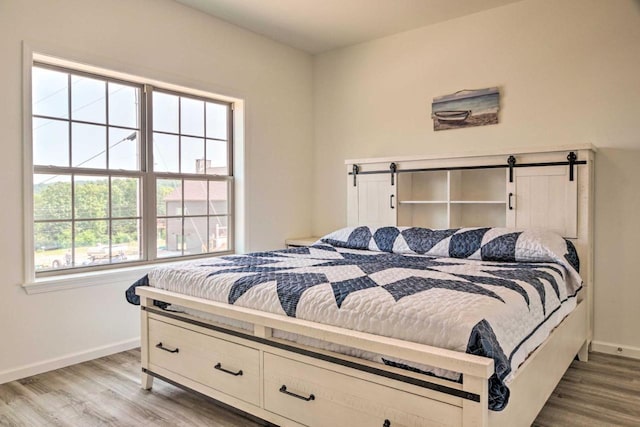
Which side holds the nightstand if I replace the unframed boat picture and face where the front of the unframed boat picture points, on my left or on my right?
on my right

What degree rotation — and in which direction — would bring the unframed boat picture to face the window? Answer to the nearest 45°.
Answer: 0° — it already faces it

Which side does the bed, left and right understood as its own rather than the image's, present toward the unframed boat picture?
back

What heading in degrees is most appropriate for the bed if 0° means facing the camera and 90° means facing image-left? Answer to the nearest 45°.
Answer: approximately 45°

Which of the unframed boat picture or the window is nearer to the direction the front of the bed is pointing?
the window

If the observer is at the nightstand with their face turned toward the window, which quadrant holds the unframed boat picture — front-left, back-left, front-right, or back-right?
back-left

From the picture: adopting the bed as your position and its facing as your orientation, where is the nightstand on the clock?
The nightstand is roughly at 4 o'clock from the bed.

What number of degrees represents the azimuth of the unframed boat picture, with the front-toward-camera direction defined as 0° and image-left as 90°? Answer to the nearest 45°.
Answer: approximately 45°

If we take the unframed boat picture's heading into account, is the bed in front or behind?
in front

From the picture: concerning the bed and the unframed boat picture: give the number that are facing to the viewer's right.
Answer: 0

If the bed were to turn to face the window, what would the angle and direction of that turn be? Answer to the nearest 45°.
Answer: approximately 90° to its right
